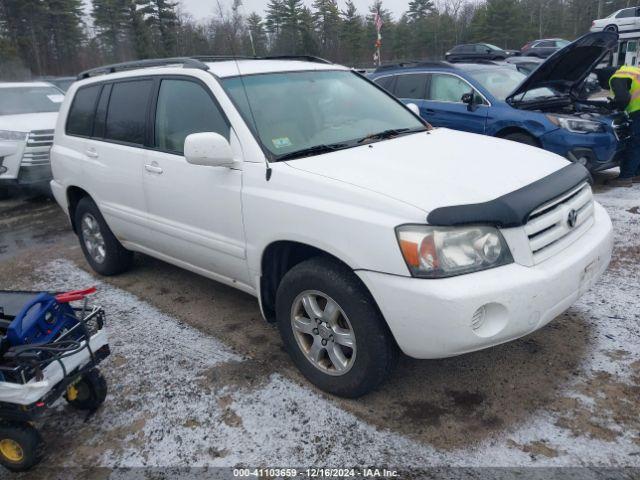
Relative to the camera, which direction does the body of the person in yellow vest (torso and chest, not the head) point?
to the viewer's left

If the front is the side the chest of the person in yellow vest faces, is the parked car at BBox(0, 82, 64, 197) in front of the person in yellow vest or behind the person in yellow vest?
in front

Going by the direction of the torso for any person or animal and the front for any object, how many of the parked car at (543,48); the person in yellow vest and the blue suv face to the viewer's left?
1

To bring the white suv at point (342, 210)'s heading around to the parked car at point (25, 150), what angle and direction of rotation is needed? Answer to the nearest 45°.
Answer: approximately 180°

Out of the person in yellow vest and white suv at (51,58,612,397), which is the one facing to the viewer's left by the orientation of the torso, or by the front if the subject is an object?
the person in yellow vest

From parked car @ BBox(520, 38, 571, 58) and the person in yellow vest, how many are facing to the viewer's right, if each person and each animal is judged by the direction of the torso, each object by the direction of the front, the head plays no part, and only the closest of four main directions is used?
1

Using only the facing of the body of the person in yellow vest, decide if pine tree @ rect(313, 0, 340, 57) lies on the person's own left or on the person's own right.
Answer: on the person's own right

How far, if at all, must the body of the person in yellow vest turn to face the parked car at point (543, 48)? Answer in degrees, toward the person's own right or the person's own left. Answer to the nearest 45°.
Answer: approximately 90° to the person's own right

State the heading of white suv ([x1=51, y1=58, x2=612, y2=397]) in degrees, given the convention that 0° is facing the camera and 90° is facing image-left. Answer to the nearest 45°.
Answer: approximately 315°

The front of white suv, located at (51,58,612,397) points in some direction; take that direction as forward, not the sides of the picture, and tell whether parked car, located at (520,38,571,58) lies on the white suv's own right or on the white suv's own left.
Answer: on the white suv's own left

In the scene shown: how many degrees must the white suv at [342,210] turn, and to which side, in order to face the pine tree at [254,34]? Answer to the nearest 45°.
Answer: approximately 135° to its left

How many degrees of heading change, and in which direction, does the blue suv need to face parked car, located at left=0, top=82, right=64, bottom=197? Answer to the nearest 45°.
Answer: approximately 135° to its right

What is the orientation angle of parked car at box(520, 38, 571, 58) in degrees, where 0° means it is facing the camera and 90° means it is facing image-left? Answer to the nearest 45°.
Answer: approximately 270°

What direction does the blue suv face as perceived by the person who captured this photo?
facing the viewer and to the right of the viewer
